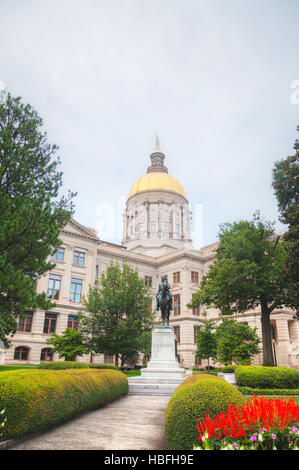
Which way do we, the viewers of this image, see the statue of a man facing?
facing the viewer

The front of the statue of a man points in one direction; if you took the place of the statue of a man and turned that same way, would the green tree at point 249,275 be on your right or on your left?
on your left

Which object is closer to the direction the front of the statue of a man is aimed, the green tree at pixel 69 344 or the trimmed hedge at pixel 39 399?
the trimmed hedge

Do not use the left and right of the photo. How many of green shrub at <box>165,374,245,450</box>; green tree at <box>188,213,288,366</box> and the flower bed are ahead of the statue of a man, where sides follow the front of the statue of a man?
2

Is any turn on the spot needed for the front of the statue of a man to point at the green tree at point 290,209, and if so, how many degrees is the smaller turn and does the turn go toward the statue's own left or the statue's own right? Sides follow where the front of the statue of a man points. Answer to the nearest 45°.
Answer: approximately 90° to the statue's own left

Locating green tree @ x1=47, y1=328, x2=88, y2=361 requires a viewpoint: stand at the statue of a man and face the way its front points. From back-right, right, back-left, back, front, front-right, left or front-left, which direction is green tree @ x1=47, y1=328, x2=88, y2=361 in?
back-right

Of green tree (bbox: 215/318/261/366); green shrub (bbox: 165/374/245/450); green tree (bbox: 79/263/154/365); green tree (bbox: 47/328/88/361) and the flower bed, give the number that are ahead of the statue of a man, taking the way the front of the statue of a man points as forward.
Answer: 2

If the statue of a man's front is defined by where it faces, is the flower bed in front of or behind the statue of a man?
in front

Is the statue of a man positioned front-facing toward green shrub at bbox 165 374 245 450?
yes

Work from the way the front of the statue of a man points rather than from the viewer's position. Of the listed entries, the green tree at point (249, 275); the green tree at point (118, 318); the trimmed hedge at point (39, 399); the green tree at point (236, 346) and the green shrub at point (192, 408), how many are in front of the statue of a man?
2

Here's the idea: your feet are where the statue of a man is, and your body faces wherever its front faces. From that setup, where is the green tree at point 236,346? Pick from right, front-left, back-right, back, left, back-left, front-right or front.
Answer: back-left

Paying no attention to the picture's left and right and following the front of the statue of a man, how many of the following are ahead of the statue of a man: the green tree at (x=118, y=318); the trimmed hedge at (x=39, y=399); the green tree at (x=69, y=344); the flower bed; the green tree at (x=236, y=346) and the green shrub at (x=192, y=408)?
3

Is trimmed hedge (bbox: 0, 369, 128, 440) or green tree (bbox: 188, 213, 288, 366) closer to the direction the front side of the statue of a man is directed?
the trimmed hedge

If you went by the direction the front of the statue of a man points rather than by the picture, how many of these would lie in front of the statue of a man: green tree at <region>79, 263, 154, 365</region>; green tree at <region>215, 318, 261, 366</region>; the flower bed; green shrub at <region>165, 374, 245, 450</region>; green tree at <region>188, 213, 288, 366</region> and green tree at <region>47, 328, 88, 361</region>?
2

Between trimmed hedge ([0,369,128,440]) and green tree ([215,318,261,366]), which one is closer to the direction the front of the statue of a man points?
the trimmed hedge

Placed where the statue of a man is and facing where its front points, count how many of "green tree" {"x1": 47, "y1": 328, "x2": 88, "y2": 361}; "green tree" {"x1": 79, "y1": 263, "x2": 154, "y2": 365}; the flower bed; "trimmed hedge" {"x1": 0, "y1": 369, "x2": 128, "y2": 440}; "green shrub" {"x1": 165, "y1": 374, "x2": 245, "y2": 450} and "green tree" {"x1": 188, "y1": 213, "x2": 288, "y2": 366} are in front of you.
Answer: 3

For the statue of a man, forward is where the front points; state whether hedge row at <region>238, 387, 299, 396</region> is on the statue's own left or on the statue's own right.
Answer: on the statue's own left
